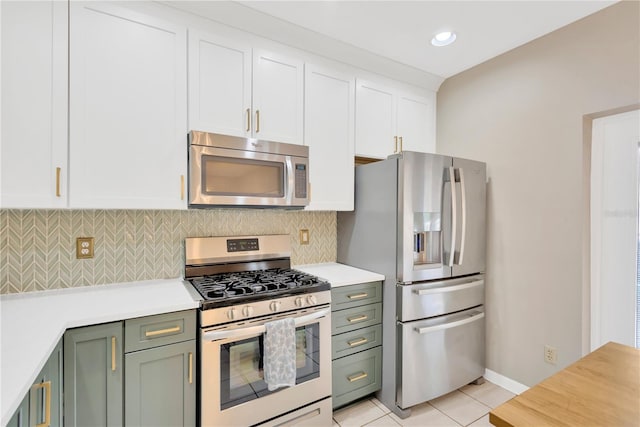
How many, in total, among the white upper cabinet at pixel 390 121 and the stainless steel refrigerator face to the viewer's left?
0

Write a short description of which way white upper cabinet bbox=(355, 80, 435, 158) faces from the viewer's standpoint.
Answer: facing the viewer and to the right of the viewer

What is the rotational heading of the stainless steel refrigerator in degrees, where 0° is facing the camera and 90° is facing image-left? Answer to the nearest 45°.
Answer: approximately 315°

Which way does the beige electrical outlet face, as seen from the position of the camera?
facing the viewer and to the left of the viewer

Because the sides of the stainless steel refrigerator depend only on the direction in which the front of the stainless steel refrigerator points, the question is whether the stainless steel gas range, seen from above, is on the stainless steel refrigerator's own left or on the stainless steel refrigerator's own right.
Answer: on the stainless steel refrigerator's own right

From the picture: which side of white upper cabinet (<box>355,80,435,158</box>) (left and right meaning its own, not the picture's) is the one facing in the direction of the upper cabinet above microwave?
right

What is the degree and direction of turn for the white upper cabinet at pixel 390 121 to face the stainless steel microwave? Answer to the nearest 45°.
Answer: approximately 90° to its right

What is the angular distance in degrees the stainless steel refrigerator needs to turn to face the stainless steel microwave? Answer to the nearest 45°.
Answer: approximately 90° to its right

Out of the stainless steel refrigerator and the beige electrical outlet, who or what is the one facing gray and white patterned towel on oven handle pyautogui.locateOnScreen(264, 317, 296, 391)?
the beige electrical outlet
